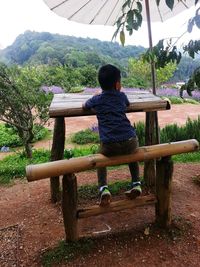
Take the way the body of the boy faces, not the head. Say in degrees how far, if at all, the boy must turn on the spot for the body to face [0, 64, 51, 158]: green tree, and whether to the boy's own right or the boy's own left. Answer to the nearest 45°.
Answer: approximately 45° to the boy's own left

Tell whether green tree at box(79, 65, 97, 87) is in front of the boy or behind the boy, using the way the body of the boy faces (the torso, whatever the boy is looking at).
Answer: in front

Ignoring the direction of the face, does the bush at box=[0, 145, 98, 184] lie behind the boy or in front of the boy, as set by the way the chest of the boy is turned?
in front

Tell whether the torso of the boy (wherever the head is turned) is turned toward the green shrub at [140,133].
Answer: yes

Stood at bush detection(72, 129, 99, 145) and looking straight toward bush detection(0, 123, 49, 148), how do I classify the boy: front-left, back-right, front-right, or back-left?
back-left

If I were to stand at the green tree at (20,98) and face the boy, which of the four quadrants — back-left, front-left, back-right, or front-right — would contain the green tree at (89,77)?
back-left

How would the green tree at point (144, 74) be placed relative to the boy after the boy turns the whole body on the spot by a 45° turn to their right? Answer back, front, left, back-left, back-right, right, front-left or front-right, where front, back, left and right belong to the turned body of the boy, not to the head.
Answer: front-left

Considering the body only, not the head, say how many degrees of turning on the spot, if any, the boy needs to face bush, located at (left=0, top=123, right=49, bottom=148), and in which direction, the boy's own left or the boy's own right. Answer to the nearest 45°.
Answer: approximately 45° to the boy's own left

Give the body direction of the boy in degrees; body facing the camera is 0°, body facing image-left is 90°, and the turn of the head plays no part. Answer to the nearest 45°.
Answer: approximately 180°

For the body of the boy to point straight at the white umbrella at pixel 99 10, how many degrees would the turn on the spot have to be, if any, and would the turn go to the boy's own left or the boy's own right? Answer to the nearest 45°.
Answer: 0° — they already face it

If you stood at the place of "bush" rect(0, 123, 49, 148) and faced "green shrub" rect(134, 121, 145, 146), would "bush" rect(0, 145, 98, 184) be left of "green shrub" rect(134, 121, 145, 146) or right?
right
